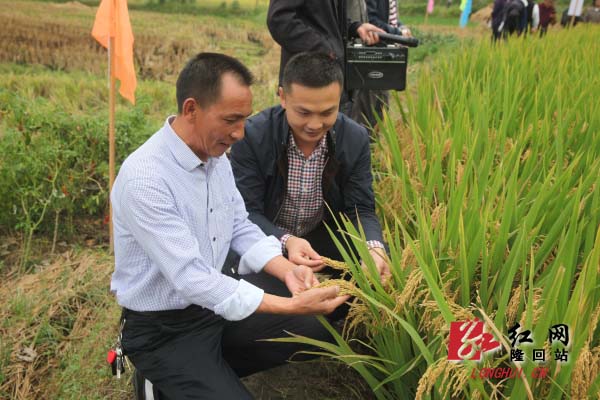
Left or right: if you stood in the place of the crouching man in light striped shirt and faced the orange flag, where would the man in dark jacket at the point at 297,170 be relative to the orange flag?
right

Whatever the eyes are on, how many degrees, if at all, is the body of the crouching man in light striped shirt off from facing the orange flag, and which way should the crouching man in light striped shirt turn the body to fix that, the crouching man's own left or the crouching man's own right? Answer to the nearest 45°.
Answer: approximately 135° to the crouching man's own left

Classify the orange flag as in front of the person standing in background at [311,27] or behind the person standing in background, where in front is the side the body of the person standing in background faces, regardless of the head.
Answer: behind

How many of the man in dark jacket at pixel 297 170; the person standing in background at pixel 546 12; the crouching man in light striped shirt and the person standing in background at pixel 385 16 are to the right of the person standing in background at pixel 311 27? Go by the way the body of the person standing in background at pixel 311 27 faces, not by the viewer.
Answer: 2

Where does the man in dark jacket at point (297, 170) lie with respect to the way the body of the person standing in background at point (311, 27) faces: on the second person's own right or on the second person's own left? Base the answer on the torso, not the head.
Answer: on the second person's own right

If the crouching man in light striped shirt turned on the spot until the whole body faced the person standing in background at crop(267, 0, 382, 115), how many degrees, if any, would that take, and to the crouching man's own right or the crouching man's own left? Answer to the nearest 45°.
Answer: approximately 135° to the crouching man's own left

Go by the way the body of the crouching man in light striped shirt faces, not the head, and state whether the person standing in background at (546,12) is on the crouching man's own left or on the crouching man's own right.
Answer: on the crouching man's own left

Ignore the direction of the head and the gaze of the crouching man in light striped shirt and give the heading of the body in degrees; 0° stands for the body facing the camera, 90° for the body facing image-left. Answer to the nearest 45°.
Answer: approximately 315°

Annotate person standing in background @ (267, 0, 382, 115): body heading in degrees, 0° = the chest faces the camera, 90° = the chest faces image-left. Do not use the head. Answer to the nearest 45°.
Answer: approximately 270°

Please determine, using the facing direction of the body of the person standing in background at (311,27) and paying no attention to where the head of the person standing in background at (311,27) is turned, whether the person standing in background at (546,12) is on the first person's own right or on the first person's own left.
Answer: on the first person's own left
